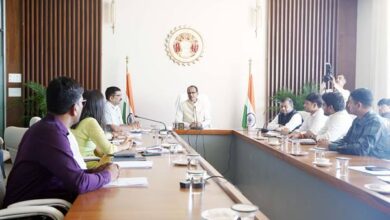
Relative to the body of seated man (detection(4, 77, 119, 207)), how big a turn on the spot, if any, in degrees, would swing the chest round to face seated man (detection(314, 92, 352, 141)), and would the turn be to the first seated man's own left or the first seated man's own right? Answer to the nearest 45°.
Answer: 0° — they already face them

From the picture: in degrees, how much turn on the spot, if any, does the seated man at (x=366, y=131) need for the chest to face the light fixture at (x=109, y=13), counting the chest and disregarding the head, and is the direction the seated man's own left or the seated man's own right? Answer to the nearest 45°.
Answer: approximately 45° to the seated man's own right

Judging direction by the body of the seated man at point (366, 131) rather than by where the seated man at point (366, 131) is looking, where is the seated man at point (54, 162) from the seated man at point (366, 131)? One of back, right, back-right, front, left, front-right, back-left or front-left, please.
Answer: front-left

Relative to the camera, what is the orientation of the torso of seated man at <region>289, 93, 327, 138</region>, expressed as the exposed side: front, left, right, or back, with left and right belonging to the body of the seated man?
left

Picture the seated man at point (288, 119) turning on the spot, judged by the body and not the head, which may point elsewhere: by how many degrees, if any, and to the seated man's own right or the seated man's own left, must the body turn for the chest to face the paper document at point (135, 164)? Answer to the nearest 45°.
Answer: approximately 45° to the seated man's own left

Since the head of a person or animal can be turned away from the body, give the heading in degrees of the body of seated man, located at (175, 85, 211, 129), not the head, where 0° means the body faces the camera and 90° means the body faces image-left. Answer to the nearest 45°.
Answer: approximately 0°

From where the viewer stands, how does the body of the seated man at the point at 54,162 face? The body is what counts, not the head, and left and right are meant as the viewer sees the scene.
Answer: facing away from the viewer and to the right of the viewer

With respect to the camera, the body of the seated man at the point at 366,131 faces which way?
to the viewer's left

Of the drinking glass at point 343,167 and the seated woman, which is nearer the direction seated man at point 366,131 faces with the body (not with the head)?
the seated woman

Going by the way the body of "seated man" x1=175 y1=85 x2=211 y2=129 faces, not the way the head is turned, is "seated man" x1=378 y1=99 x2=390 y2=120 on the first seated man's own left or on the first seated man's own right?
on the first seated man's own left

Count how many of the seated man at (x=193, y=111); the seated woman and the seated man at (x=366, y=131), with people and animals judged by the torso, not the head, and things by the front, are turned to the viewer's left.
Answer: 1

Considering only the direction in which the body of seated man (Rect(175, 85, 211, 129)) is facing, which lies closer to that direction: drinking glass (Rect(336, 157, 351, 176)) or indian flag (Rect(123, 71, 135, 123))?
the drinking glass

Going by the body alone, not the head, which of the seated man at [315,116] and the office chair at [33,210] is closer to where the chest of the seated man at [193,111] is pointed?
the office chair
